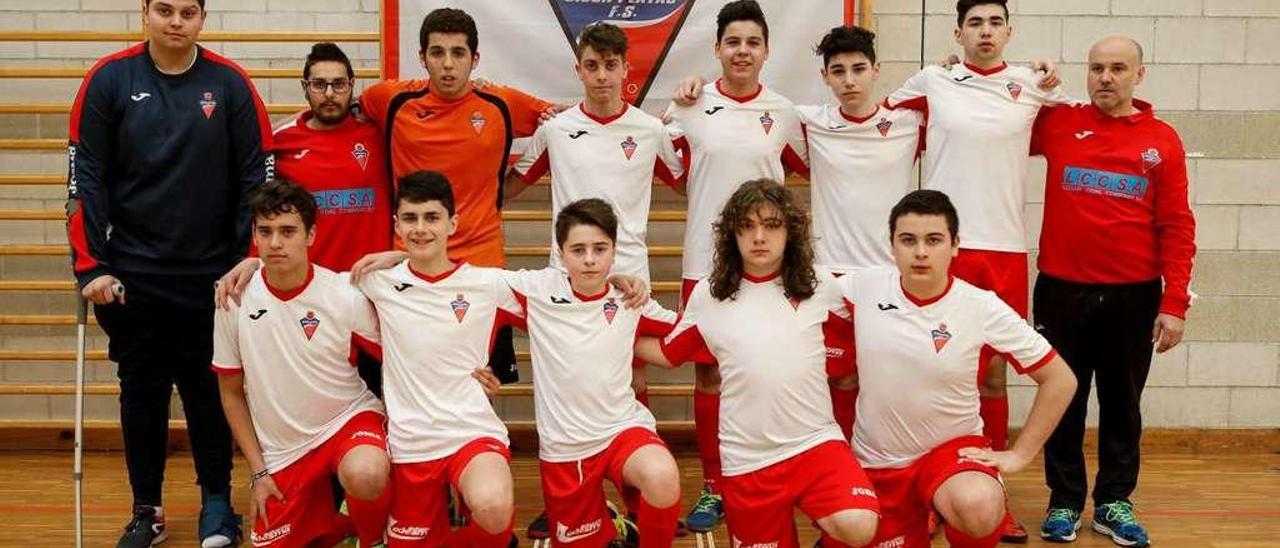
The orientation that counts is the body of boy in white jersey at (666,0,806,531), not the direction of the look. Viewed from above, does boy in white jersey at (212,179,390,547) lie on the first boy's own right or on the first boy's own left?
on the first boy's own right

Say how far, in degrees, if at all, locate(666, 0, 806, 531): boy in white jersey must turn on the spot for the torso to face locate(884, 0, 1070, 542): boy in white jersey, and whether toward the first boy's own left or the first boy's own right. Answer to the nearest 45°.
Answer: approximately 90° to the first boy's own left

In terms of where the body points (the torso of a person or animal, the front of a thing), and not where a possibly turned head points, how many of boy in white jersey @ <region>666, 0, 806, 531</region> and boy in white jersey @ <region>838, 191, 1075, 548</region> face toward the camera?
2

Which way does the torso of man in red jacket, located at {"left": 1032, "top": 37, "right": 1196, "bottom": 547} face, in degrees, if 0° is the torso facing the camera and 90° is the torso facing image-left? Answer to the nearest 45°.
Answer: approximately 0°

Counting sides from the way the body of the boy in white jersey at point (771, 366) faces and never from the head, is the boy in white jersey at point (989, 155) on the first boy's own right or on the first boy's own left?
on the first boy's own left

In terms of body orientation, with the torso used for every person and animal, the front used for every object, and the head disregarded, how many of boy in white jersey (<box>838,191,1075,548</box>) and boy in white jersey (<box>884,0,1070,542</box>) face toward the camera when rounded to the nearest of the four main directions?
2

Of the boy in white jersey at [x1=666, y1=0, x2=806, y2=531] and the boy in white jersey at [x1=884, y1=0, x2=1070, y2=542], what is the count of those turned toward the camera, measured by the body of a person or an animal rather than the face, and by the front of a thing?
2
